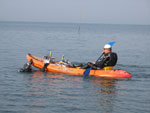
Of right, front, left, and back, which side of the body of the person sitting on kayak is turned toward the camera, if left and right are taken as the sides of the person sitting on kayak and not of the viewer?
left
